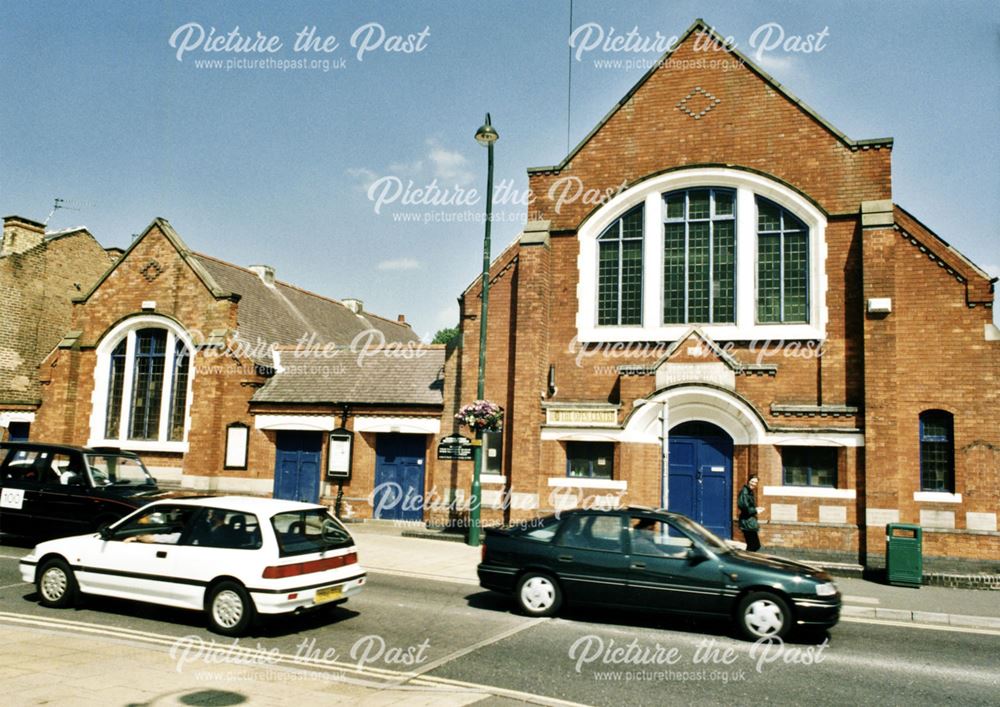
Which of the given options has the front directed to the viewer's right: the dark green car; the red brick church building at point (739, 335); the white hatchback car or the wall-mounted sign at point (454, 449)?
the dark green car

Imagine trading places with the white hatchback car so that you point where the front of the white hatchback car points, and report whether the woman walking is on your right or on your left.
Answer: on your right

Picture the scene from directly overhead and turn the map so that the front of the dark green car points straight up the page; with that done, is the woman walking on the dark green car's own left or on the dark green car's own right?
on the dark green car's own left

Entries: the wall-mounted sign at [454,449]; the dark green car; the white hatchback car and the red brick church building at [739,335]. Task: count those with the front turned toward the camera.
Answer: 2

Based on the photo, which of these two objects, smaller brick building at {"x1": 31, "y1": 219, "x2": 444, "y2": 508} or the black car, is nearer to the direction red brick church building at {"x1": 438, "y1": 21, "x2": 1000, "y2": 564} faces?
the black car

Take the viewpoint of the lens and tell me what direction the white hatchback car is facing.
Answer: facing away from the viewer and to the left of the viewer

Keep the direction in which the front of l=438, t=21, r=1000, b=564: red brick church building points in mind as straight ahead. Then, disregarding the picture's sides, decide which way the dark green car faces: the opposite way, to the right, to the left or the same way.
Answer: to the left
